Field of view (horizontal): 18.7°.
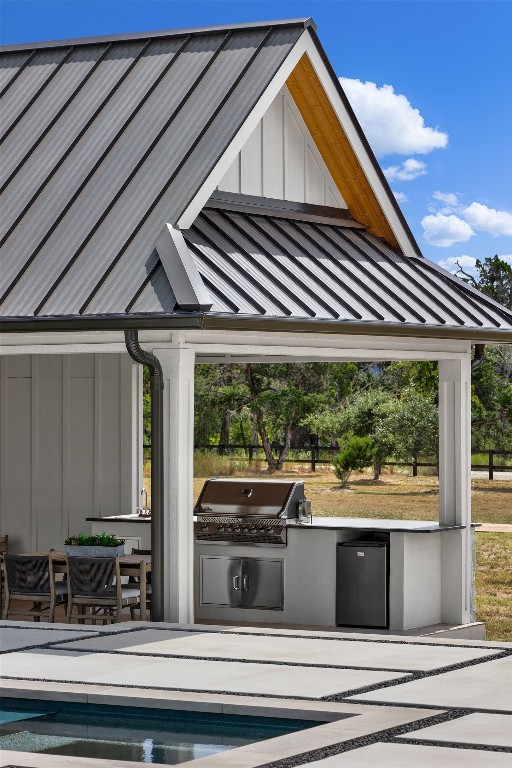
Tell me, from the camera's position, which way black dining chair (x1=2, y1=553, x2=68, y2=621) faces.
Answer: facing away from the viewer and to the right of the viewer

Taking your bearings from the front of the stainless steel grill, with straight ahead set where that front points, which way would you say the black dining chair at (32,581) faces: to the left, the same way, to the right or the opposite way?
the opposite way

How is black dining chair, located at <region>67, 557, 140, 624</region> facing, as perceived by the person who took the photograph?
facing away from the viewer and to the right of the viewer

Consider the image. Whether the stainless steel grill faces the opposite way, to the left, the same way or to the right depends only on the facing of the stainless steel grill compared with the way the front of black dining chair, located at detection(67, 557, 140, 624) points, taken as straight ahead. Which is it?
the opposite way

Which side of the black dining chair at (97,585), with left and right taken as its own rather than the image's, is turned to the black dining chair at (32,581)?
left

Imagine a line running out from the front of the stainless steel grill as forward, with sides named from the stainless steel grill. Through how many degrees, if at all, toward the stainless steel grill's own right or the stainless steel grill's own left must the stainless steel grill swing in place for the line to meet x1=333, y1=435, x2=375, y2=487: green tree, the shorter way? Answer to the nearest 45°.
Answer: approximately 135° to the stainless steel grill's own right

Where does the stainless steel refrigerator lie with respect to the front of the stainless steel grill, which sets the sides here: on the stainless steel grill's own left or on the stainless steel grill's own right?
on the stainless steel grill's own left

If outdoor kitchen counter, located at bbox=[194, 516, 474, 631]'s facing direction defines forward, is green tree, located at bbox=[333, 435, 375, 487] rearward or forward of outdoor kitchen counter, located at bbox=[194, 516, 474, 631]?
rearward

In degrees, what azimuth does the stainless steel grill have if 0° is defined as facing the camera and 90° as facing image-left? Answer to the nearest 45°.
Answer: approximately 45°

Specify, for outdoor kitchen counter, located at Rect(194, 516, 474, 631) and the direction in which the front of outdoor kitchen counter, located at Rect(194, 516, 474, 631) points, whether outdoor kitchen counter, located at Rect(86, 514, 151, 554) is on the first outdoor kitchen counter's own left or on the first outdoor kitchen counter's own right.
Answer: on the first outdoor kitchen counter's own right
